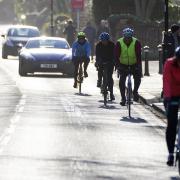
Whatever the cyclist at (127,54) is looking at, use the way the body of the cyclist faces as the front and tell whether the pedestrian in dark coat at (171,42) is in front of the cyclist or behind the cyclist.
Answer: behind

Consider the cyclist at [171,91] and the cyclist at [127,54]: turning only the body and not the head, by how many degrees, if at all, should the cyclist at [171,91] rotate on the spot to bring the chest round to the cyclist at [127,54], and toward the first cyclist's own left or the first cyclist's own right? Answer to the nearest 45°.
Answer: approximately 180°

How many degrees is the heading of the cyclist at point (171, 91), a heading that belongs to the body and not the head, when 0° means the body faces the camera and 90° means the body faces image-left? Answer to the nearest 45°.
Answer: approximately 0°

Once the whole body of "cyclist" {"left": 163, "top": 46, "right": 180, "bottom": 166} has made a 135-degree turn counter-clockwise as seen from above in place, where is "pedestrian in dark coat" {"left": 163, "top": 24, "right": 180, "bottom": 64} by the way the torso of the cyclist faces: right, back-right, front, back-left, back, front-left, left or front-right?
front-left

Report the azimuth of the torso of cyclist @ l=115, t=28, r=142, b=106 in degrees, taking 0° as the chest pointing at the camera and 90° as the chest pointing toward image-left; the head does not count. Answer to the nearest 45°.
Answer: approximately 0°

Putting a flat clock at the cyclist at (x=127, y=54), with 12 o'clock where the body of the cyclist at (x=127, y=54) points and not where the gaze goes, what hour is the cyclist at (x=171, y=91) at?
the cyclist at (x=171, y=91) is roughly at 12 o'clock from the cyclist at (x=127, y=54).
